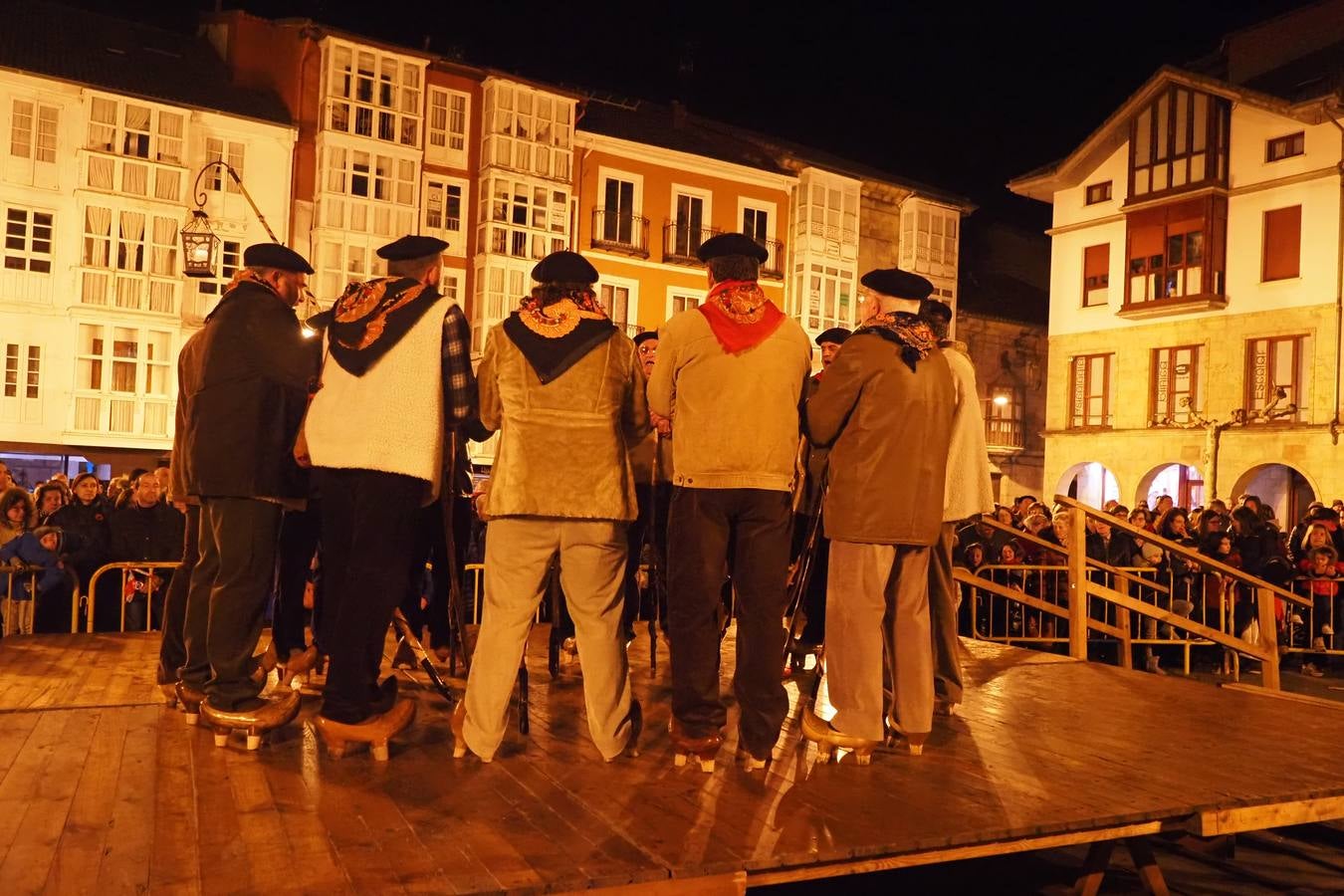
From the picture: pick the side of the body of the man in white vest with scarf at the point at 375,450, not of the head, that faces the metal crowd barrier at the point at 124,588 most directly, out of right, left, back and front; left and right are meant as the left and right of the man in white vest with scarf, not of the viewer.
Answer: left

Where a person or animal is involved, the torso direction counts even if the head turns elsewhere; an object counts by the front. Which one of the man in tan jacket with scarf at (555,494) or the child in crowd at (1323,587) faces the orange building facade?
the man in tan jacket with scarf

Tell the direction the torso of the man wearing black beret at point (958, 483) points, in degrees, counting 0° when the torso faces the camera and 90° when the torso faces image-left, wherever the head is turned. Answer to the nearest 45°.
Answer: approximately 90°

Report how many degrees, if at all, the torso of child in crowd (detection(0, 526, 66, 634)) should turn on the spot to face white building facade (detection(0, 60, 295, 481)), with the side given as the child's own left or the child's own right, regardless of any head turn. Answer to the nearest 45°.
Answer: approximately 135° to the child's own left

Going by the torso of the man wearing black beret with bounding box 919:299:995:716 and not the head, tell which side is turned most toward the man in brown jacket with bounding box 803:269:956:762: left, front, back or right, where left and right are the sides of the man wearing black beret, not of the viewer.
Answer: left

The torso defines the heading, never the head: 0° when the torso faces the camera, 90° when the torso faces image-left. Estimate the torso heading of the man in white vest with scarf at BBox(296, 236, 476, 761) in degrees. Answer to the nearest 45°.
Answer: approximately 225°

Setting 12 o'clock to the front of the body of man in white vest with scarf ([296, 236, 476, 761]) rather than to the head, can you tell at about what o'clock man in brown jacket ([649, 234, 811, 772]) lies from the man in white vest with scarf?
The man in brown jacket is roughly at 2 o'clock from the man in white vest with scarf.

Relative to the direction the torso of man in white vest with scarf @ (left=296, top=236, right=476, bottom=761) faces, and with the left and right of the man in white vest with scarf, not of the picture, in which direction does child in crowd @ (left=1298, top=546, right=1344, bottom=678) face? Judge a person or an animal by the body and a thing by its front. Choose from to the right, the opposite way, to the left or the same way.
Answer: the opposite way

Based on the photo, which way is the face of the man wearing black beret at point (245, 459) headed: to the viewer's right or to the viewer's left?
to the viewer's right

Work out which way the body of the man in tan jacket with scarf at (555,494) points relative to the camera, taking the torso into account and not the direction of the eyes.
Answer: away from the camera
